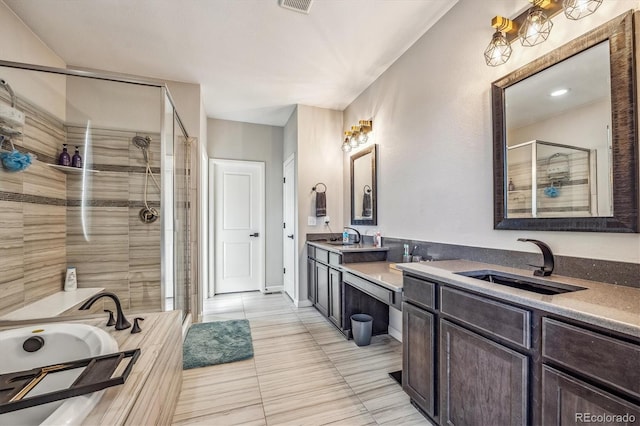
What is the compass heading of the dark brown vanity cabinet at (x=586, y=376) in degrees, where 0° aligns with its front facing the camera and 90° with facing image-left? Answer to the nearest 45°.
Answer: approximately 45°

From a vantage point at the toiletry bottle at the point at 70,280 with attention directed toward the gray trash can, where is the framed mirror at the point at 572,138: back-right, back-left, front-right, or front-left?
front-right

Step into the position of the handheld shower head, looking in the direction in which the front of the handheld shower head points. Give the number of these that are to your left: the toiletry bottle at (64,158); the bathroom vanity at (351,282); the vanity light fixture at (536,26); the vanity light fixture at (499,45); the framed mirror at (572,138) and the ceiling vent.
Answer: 5

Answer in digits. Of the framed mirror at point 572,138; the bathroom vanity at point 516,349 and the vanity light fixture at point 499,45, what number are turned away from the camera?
0

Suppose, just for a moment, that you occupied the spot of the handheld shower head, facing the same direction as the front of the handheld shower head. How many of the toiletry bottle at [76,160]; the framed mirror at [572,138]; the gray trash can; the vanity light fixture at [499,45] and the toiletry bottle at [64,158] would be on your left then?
3

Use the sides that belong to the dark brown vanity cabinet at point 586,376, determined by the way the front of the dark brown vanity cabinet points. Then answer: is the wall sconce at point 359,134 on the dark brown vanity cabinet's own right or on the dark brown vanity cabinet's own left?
on the dark brown vanity cabinet's own right

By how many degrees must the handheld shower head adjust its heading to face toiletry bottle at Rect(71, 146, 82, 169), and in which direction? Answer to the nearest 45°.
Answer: approximately 45° to its right

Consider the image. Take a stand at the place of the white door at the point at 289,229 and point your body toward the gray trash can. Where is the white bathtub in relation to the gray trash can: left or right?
right

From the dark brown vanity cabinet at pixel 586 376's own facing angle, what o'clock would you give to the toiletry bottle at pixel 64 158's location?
The toiletry bottle is roughly at 1 o'clock from the dark brown vanity cabinet.

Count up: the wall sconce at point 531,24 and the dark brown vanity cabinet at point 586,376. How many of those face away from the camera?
0

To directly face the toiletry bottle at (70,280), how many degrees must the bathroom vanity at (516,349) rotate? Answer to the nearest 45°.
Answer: approximately 45° to its right

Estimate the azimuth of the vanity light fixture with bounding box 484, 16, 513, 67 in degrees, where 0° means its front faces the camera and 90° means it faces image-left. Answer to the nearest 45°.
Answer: approximately 45°
